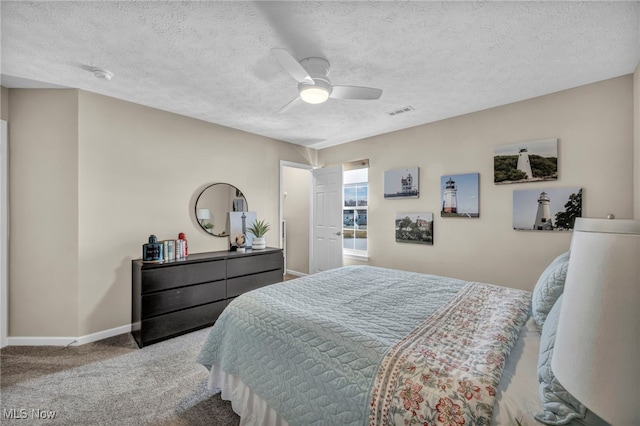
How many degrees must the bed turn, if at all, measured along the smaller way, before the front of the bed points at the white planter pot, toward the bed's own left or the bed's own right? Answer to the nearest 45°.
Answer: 0° — it already faces it

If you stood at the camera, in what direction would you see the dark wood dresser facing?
facing the viewer and to the right of the viewer

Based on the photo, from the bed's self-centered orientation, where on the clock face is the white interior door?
The white interior door is roughly at 1 o'clock from the bed.

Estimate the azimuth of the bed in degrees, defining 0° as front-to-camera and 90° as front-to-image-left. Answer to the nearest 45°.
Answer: approximately 135°

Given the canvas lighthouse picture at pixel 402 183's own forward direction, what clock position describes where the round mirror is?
The round mirror is roughly at 1 o'clock from the canvas lighthouse picture.

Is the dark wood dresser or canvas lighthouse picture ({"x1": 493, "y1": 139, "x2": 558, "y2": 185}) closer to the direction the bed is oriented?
the dark wood dresser

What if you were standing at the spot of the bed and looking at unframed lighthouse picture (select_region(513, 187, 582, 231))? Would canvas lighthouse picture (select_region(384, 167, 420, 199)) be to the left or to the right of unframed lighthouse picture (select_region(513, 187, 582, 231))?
left

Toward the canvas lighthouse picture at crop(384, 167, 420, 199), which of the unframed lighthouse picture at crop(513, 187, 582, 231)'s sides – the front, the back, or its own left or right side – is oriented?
right

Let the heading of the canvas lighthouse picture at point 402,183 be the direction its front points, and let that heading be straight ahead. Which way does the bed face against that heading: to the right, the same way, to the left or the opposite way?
to the right

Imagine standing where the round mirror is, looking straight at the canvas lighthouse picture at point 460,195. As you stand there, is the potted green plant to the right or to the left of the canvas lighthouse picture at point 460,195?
left

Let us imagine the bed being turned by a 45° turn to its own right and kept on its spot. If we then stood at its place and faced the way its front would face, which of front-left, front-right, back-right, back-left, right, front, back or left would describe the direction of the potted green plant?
front-left

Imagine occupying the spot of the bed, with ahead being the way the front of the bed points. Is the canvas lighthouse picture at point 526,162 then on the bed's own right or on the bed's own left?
on the bed's own right

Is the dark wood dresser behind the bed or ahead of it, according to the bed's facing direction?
ahead

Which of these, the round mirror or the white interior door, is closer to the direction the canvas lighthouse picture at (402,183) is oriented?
the round mirror

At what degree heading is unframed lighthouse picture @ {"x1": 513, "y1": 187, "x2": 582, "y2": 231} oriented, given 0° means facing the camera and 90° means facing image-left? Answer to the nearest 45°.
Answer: approximately 0°
